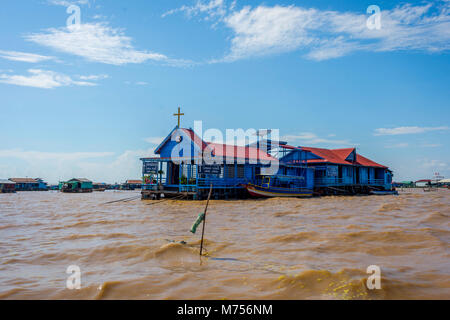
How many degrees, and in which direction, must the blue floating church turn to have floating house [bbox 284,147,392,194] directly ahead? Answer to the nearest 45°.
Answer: approximately 180°

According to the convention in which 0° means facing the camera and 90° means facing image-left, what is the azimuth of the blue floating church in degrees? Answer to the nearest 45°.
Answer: approximately 45°
